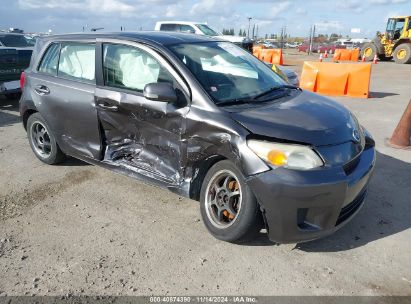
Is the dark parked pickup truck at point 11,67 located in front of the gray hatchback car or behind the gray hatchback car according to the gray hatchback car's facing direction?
behind

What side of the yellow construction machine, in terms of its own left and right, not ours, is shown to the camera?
left

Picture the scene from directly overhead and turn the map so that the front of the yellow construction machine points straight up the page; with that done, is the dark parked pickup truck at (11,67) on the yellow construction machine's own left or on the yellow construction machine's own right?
on the yellow construction machine's own left

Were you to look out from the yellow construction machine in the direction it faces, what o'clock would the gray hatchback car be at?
The gray hatchback car is roughly at 9 o'clock from the yellow construction machine.

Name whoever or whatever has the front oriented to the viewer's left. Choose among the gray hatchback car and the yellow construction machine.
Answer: the yellow construction machine

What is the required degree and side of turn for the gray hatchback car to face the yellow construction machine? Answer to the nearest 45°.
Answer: approximately 90° to its left

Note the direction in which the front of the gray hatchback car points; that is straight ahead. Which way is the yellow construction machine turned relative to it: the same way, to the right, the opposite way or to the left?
the opposite way

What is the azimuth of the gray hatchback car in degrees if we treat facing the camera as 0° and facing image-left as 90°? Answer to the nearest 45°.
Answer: approximately 315°
